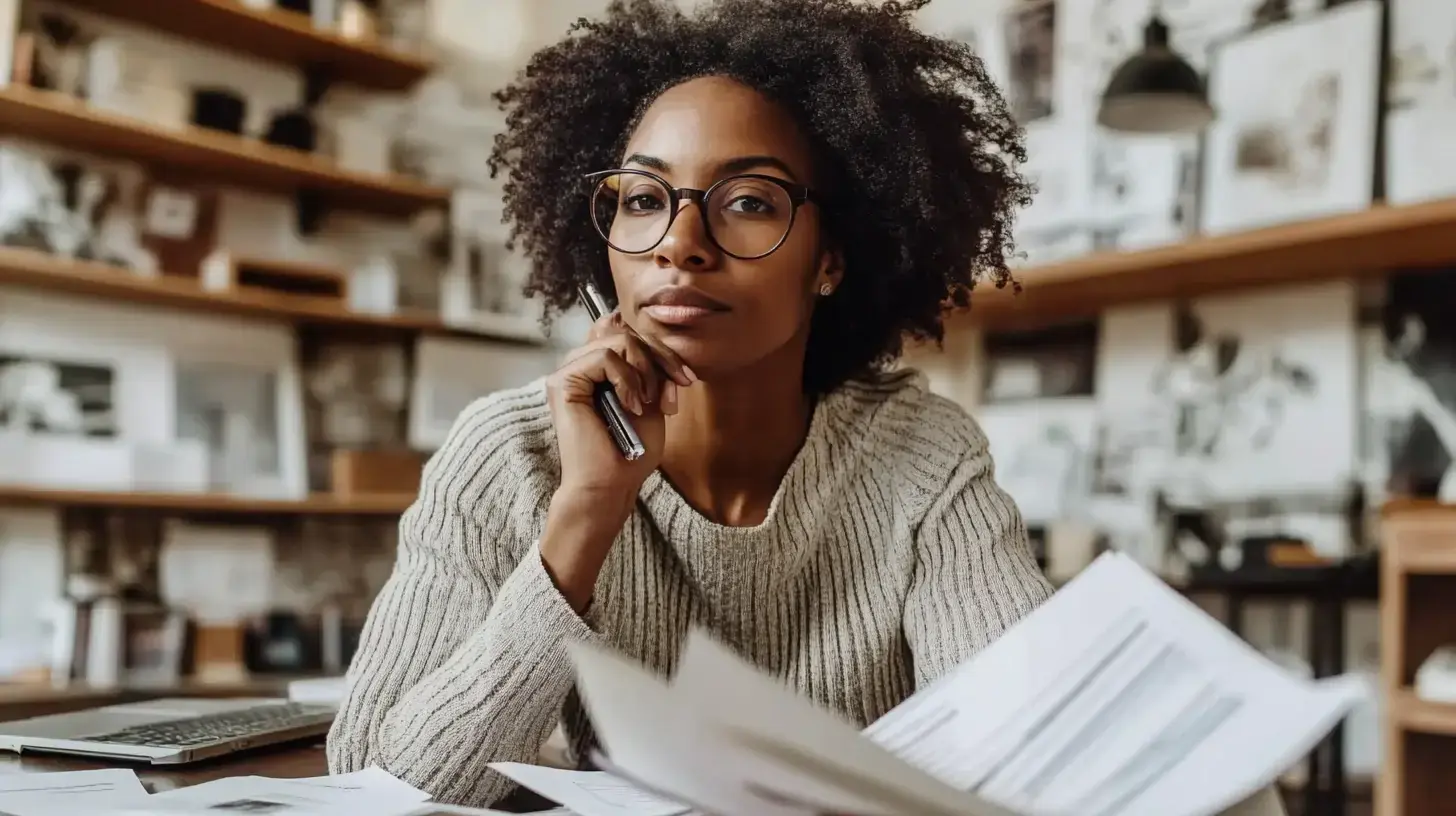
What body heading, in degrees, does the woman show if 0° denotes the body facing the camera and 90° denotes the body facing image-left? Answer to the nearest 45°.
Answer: approximately 0°

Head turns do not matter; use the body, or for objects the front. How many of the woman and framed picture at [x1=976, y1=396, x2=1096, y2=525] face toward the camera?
2

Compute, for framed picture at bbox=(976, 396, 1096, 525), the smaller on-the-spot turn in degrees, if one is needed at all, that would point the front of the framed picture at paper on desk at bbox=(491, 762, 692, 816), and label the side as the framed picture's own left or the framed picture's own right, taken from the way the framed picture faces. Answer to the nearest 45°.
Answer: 0° — it already faces it
